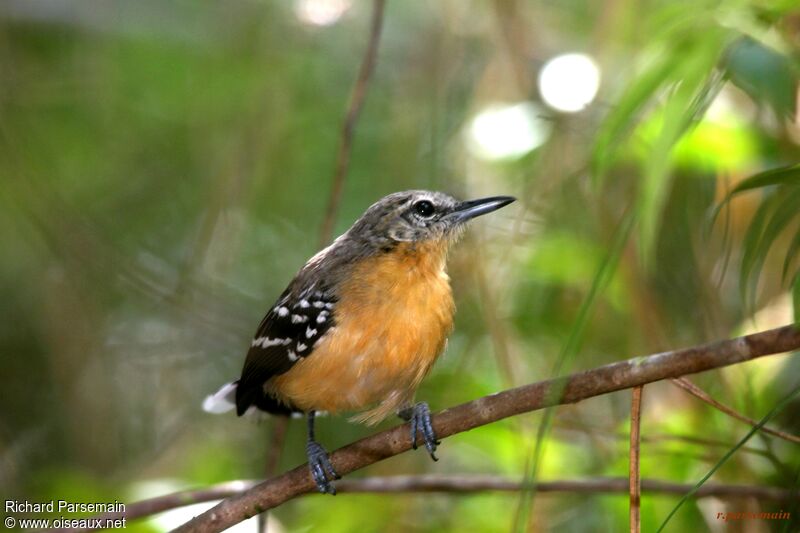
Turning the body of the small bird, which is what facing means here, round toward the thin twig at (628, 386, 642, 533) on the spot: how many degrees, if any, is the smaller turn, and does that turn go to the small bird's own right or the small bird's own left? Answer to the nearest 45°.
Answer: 0° — it already faces it

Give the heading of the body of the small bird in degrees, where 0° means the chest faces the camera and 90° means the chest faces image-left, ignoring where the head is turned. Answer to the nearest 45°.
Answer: approximately 315°

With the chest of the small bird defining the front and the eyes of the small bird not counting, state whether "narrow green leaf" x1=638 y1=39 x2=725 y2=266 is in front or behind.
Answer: in front

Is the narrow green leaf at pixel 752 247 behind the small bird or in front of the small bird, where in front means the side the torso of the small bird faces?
in front
